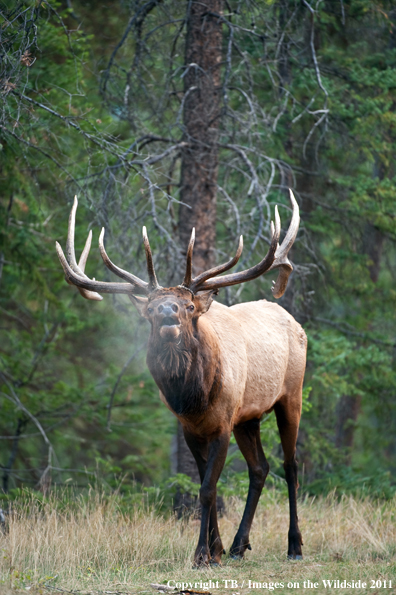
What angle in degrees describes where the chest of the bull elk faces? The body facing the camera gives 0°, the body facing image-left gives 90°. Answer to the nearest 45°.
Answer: approximately 45°

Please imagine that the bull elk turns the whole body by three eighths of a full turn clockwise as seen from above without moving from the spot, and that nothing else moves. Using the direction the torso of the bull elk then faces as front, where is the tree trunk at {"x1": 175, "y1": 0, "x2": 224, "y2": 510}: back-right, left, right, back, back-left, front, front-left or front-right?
front
